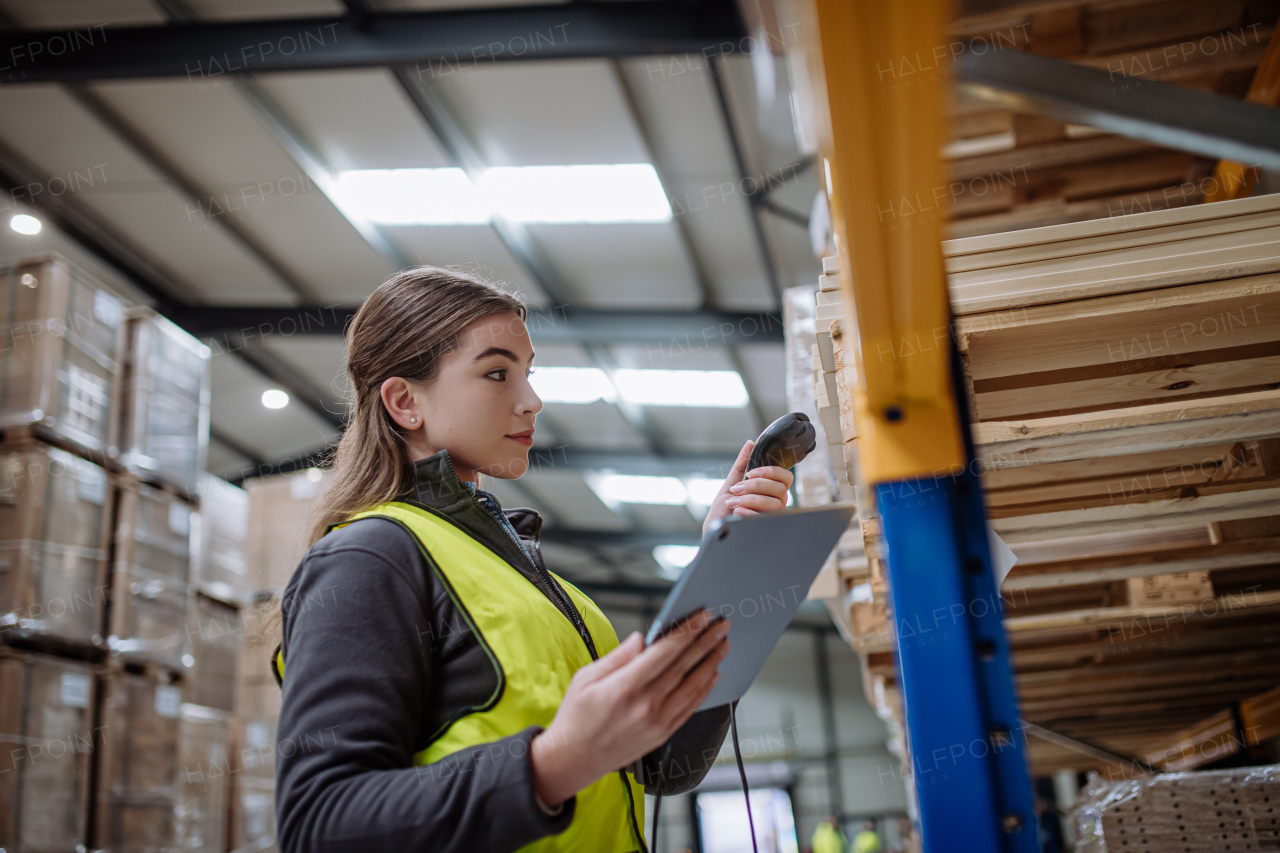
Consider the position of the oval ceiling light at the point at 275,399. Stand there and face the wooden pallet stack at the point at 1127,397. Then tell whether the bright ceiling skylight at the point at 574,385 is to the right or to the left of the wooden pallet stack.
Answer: left

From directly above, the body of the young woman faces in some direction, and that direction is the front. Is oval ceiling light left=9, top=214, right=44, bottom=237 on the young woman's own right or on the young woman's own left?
on the young woman's own left

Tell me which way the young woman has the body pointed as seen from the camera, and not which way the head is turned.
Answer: to the viewer's right

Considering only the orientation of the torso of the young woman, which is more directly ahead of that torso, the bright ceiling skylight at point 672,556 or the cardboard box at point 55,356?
the bright ceiling skylight
